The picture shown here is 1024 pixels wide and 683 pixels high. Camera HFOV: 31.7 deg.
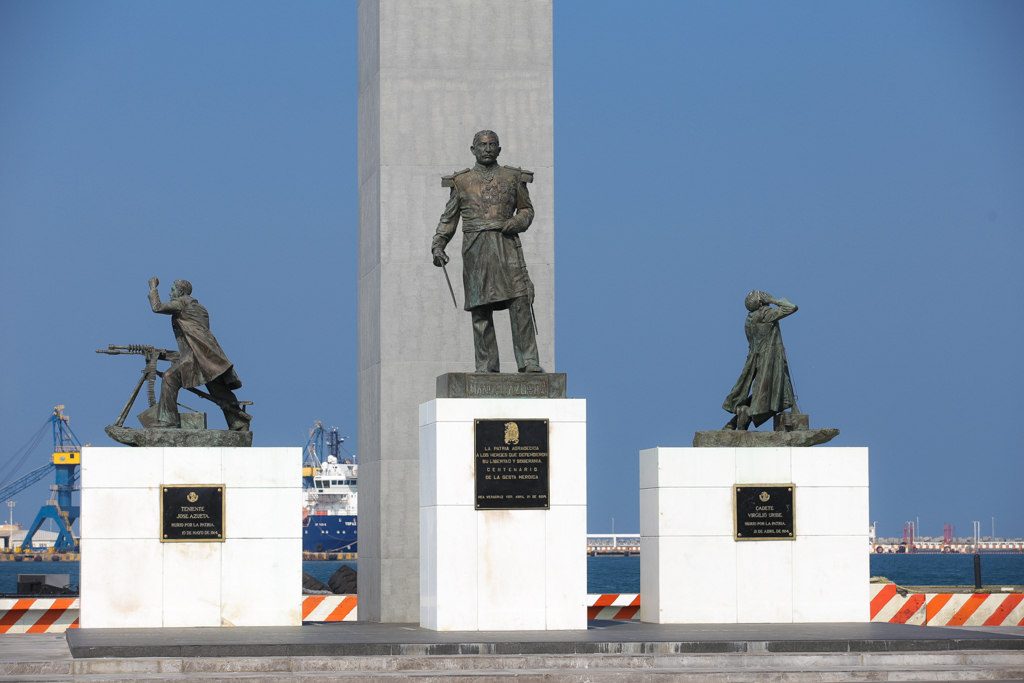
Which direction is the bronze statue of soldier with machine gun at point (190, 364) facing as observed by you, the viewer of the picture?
facing to the left of the viewer

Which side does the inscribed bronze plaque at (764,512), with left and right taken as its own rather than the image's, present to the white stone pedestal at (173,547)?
right

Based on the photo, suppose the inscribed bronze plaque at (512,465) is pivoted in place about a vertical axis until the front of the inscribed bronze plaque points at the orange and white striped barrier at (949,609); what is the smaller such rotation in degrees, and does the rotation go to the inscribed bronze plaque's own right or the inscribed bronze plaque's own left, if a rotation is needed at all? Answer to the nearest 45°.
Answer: approximately 135° to the inscribed bronze plaque's own left

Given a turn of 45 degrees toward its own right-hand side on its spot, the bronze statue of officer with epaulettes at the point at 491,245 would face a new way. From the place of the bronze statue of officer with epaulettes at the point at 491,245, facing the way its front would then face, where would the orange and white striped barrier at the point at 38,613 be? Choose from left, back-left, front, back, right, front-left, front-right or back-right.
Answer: right

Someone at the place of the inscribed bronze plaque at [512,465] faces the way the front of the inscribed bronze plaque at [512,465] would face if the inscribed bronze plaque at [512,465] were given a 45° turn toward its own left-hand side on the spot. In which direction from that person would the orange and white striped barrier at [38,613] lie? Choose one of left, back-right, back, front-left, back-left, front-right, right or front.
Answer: back

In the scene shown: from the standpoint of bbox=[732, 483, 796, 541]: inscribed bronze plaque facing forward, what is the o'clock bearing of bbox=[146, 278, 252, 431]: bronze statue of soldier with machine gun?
The bronze statue of soldier with machine gun is roughly at 3 o'clock from the inscribed bronze plaque.

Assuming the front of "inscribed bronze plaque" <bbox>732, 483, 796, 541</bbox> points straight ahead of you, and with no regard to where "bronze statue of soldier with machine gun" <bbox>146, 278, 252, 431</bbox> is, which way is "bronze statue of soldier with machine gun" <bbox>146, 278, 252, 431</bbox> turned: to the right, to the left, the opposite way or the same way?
to the right

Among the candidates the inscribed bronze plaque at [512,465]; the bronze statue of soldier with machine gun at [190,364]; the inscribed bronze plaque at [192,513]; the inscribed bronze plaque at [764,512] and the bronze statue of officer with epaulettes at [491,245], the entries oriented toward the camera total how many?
4

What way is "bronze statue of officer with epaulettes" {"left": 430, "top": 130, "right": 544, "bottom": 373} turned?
toward the camera

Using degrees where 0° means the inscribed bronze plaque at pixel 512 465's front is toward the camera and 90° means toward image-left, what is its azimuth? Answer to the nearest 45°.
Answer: approximately 0°

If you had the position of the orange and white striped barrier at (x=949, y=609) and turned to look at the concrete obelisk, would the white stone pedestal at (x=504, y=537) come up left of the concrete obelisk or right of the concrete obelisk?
left

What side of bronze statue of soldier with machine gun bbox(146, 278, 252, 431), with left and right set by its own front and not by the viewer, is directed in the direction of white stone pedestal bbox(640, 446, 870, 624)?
back

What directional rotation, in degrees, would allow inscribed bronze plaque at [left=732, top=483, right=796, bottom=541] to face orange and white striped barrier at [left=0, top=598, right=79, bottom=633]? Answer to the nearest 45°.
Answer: approximately 90° to its right

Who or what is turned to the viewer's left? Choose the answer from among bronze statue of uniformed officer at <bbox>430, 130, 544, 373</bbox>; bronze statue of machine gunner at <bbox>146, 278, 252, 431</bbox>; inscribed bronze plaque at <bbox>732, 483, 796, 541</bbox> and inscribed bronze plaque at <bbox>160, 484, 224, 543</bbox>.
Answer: bronze statue of machine gunner at <bbox>146, 278, 252, 431</bbox>

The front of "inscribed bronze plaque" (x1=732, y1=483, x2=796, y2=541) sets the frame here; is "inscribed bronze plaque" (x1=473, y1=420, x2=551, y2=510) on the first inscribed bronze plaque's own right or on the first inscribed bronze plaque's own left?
on the first inscribed bronze plaque's own right

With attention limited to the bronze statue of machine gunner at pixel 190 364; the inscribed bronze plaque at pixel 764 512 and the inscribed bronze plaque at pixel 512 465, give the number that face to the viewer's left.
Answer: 1

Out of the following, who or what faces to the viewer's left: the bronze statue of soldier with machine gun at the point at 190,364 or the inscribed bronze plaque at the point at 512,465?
the bronze statue of soldier with machine gun

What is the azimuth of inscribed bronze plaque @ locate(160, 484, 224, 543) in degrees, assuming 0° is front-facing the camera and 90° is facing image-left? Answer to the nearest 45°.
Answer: approximately 0°

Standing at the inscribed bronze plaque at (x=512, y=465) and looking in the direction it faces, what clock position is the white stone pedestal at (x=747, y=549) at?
The white stone pedestal is roughly at 8 o'clock from the inscribed bronze plaque.

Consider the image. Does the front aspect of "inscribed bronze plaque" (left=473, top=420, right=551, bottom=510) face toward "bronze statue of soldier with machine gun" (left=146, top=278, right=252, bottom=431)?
no

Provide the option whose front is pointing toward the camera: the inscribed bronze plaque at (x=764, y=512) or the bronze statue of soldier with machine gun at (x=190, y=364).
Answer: the inscribed bronze plaque
